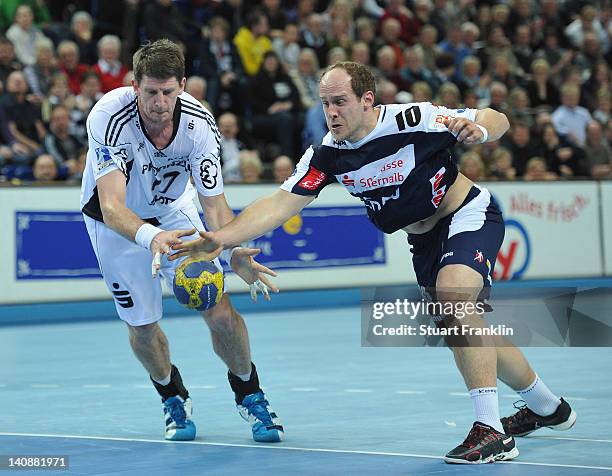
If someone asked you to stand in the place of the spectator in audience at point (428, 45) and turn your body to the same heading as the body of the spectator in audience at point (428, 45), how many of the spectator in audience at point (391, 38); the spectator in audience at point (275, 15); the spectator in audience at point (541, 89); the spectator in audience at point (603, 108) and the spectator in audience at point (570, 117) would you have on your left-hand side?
3

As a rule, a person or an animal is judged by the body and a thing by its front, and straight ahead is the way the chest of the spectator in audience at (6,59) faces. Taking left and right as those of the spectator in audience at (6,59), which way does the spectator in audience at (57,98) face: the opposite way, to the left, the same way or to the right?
the same way

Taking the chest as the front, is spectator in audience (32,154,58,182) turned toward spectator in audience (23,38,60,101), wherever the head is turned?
no

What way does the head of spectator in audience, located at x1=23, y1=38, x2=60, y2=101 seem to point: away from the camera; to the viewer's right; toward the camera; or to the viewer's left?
toward the camera

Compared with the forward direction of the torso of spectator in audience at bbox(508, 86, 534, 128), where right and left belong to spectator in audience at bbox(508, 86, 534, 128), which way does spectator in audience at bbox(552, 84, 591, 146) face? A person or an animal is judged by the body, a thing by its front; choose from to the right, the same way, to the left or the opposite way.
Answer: the same way

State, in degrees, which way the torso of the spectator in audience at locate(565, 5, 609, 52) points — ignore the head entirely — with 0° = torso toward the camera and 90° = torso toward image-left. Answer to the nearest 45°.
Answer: approximately 0°

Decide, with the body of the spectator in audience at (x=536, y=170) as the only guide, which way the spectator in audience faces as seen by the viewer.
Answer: toward the camera

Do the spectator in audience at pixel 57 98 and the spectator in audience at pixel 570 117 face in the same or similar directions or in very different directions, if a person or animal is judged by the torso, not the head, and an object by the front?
same or similar directions

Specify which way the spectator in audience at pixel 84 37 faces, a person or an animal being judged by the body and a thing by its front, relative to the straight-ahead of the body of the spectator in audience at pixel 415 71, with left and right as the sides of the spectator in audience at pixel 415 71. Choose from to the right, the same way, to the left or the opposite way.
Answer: the same way

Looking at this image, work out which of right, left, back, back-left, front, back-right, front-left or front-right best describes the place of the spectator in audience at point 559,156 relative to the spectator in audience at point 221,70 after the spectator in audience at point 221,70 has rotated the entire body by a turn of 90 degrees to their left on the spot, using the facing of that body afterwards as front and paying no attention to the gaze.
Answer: front

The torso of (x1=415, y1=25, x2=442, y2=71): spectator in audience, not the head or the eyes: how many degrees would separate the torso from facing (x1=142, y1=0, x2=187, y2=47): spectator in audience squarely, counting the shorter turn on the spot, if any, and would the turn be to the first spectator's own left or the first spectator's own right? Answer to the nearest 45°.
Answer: approximately 45° to the first spectator's own right

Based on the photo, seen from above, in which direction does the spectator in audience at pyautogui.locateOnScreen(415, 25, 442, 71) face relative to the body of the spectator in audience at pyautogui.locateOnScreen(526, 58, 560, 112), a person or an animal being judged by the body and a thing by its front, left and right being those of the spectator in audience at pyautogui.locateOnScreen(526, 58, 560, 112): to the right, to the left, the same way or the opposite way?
the same way

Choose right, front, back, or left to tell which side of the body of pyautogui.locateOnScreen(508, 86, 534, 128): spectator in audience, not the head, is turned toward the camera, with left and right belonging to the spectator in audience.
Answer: front

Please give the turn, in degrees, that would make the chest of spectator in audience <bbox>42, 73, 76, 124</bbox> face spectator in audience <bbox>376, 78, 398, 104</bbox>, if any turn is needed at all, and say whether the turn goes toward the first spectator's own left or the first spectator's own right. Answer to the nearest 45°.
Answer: approximately 90° to the first spectator's own left

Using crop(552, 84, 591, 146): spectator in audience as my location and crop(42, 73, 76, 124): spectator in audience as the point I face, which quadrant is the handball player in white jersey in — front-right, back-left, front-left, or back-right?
front-left

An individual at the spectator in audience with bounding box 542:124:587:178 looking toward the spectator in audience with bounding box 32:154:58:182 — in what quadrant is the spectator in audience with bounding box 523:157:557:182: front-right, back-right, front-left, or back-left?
front-left

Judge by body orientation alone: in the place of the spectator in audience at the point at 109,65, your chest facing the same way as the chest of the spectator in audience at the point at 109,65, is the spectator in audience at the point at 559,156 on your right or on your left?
on your left

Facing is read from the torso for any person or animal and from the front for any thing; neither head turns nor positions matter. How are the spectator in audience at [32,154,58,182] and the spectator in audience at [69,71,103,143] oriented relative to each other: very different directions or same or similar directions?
same or similar directions

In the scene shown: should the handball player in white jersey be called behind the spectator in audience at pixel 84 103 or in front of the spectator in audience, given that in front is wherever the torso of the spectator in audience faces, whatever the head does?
in front

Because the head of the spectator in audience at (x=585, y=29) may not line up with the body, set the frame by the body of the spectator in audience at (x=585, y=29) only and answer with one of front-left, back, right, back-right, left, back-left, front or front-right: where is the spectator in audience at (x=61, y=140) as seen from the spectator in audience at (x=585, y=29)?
front-right

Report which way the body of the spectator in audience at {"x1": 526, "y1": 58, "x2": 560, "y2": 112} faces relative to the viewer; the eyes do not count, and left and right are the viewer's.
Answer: facing the viewer

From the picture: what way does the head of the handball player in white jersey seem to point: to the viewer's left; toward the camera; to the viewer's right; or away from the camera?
toward the camera
